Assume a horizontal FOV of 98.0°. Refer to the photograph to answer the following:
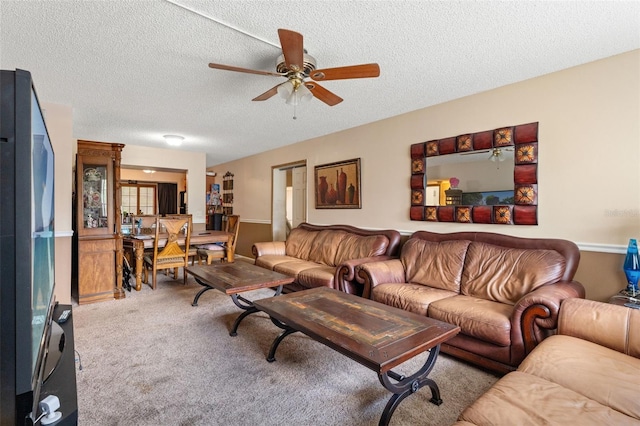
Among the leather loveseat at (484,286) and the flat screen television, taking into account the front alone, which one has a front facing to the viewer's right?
the flat screen television

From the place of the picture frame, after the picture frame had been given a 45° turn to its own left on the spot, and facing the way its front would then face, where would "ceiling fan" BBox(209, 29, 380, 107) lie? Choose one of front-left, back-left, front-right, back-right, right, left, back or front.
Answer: front

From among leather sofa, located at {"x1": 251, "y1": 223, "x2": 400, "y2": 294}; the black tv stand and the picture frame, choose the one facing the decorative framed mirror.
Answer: the black tv stand

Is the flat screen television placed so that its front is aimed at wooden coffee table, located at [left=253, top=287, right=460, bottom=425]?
yes

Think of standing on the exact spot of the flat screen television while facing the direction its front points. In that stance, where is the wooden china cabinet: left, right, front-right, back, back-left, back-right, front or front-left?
left

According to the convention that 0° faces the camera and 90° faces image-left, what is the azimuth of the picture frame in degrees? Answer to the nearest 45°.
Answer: approximately 45°

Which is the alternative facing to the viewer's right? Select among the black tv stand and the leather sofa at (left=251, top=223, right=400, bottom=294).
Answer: the black tv stand

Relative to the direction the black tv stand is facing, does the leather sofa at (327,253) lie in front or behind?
in front

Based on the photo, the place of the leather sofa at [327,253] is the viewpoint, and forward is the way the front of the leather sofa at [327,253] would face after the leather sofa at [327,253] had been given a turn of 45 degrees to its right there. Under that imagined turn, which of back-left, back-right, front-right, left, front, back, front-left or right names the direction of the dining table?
front

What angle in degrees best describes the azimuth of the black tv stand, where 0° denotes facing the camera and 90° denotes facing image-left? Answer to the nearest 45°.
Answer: approximately 270°

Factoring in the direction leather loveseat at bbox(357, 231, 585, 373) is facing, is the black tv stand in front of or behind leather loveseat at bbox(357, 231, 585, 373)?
in front
